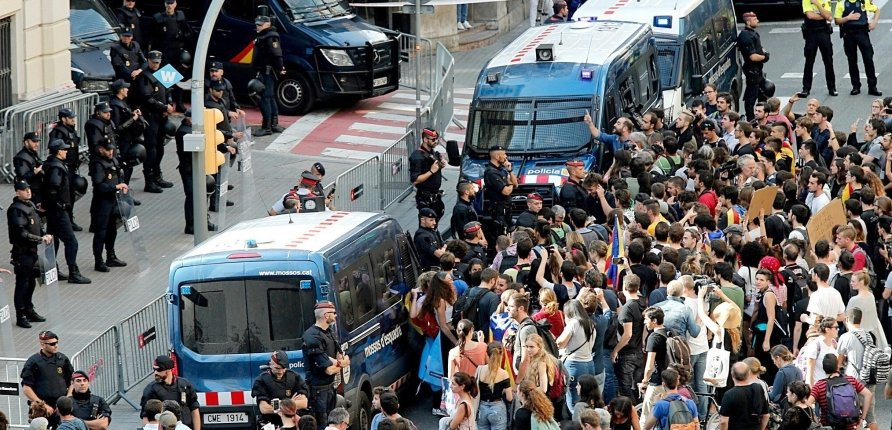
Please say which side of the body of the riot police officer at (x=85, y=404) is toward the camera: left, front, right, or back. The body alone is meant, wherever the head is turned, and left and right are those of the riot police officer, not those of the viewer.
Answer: front

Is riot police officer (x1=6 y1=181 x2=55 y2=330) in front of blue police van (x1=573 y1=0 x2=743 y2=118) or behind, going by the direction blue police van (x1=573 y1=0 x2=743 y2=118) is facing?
in front

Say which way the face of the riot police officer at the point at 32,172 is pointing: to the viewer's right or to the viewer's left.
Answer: to the viewer's right

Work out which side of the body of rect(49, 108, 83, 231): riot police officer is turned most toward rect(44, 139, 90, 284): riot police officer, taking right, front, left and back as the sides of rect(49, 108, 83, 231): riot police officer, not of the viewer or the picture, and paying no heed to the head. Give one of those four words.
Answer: right

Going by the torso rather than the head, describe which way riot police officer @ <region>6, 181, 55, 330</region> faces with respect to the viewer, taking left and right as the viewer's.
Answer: facing the viewer and to the right of the viewer

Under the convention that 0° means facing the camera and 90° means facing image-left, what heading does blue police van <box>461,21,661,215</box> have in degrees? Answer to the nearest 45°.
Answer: approximately 45°

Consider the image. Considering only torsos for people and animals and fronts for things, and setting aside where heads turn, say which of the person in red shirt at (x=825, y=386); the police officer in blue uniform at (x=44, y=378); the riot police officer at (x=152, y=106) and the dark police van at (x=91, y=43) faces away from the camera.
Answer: the person in red shirt

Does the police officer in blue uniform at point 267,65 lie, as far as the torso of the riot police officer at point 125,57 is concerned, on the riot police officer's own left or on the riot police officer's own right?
on the riot police officer's own left

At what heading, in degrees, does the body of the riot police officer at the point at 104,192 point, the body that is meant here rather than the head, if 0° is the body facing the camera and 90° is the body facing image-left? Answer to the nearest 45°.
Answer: approximately 315°

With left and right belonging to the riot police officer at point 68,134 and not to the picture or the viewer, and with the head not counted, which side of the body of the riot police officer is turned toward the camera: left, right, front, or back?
right

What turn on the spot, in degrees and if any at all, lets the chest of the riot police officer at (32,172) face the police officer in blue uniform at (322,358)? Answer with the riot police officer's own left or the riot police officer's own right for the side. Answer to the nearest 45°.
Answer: approximately 45° to the riot police officer's own right

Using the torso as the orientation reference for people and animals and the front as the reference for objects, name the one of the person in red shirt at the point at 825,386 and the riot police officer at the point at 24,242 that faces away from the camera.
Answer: the person in red shirt

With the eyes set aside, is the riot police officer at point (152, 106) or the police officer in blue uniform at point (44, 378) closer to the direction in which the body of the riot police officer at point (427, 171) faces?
the police officer in blue uniform

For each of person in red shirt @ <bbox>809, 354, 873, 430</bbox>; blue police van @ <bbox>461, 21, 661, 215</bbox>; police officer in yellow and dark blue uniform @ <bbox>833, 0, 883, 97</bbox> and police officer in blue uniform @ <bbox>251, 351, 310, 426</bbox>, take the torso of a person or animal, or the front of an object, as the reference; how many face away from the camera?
1

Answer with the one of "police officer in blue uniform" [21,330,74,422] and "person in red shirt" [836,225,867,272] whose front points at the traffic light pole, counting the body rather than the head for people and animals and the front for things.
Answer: the person in red shirt

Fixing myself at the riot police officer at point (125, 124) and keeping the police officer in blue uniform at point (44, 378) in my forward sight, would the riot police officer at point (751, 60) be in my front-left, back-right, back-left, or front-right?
back-left

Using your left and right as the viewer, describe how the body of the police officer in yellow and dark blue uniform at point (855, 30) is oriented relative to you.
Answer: facing the viewer
